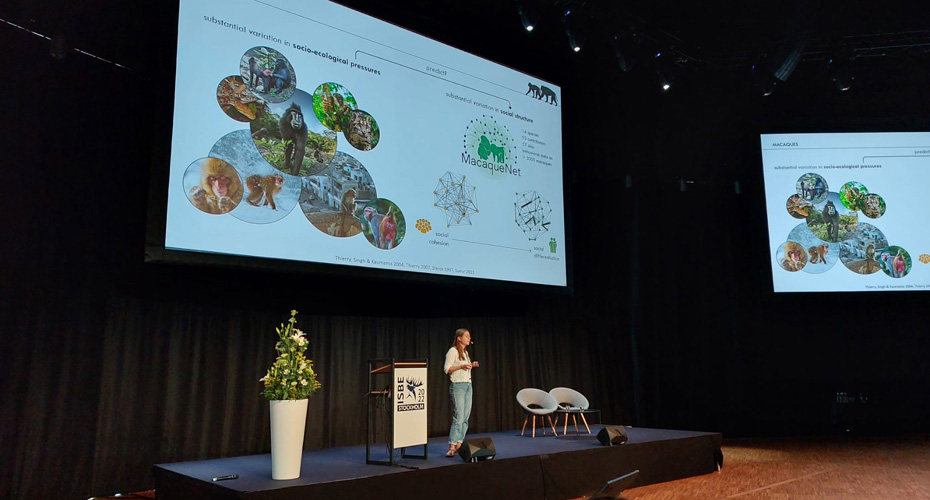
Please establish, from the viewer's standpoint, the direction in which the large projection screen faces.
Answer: facing the viewer and to the right of the viewer

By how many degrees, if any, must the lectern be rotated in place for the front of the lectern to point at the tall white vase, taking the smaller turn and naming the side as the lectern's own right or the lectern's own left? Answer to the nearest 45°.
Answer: approximately 90° to the lectern's own right

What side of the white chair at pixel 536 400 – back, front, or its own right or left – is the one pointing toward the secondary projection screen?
left

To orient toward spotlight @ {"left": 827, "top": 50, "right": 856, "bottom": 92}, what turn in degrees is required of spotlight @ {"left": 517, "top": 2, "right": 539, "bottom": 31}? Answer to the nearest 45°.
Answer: approximately 135° to its left

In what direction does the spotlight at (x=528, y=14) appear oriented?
toward the camera

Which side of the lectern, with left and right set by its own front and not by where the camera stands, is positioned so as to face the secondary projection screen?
left

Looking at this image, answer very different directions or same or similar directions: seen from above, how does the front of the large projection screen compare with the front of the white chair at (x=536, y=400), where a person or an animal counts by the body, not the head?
same or similar directions

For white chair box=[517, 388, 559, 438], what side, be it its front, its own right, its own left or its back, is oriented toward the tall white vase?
right

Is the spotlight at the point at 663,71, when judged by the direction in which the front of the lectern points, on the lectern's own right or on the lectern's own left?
on the lectern's own left

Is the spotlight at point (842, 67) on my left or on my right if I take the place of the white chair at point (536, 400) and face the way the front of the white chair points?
on my left

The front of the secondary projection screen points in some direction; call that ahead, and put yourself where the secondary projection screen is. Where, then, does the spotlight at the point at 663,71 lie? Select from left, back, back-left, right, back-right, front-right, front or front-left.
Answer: front-right

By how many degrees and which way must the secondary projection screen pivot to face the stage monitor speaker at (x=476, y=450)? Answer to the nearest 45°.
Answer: approximately 45° to its right

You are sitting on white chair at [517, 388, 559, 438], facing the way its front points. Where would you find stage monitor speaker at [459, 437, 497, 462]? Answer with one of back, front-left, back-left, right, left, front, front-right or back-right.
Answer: front-right
